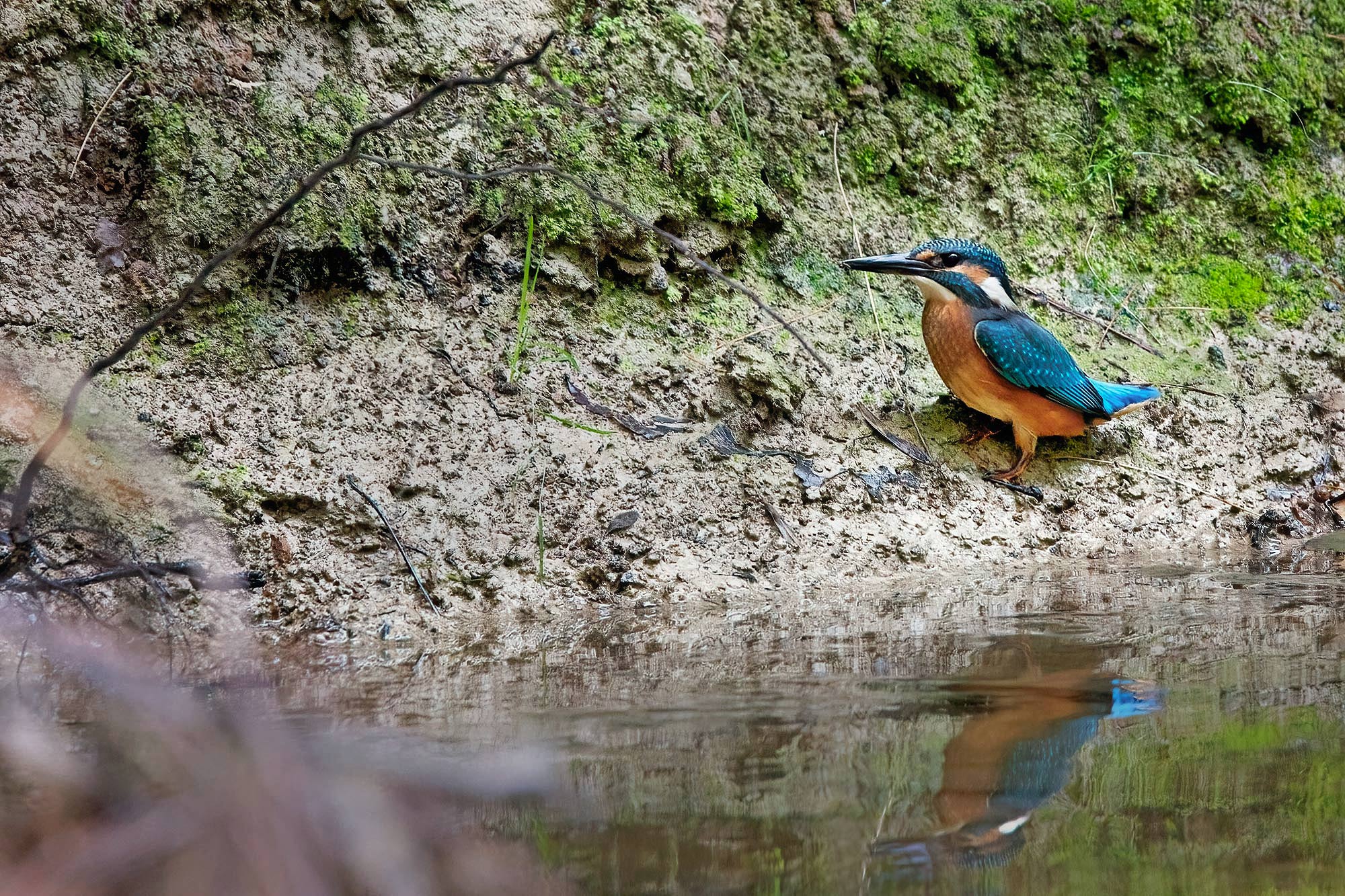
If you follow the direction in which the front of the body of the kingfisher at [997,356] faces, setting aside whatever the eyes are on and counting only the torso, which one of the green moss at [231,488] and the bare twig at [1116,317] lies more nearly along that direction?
the green moss

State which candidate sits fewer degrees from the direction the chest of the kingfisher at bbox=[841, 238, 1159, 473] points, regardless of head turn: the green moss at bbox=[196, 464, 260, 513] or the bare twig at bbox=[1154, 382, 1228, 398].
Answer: the green moss

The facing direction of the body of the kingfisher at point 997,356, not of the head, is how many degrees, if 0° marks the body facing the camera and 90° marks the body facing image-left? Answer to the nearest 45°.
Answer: approximately 90°

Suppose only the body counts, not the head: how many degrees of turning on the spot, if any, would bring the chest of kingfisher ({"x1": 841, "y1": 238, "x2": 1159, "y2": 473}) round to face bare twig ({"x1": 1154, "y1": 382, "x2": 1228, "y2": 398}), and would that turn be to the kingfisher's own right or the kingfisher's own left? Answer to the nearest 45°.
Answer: approximately 135° to the kingfisher's own right

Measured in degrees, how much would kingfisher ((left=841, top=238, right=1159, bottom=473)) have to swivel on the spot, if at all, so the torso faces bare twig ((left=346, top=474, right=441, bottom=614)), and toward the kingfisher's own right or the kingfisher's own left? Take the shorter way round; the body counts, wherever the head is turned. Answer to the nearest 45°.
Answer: approximately 45° to the kingfisher's own left

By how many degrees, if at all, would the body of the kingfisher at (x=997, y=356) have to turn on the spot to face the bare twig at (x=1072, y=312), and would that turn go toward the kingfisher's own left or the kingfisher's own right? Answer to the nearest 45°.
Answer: approximately 90° to the kingfisher's own right
